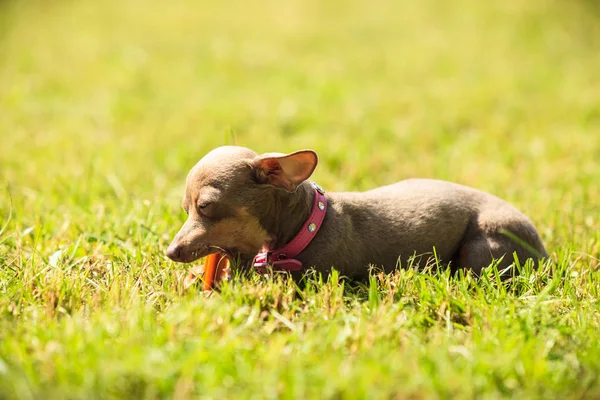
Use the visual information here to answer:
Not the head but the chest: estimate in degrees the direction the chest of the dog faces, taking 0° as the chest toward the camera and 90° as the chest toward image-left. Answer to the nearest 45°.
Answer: approximately 90°
